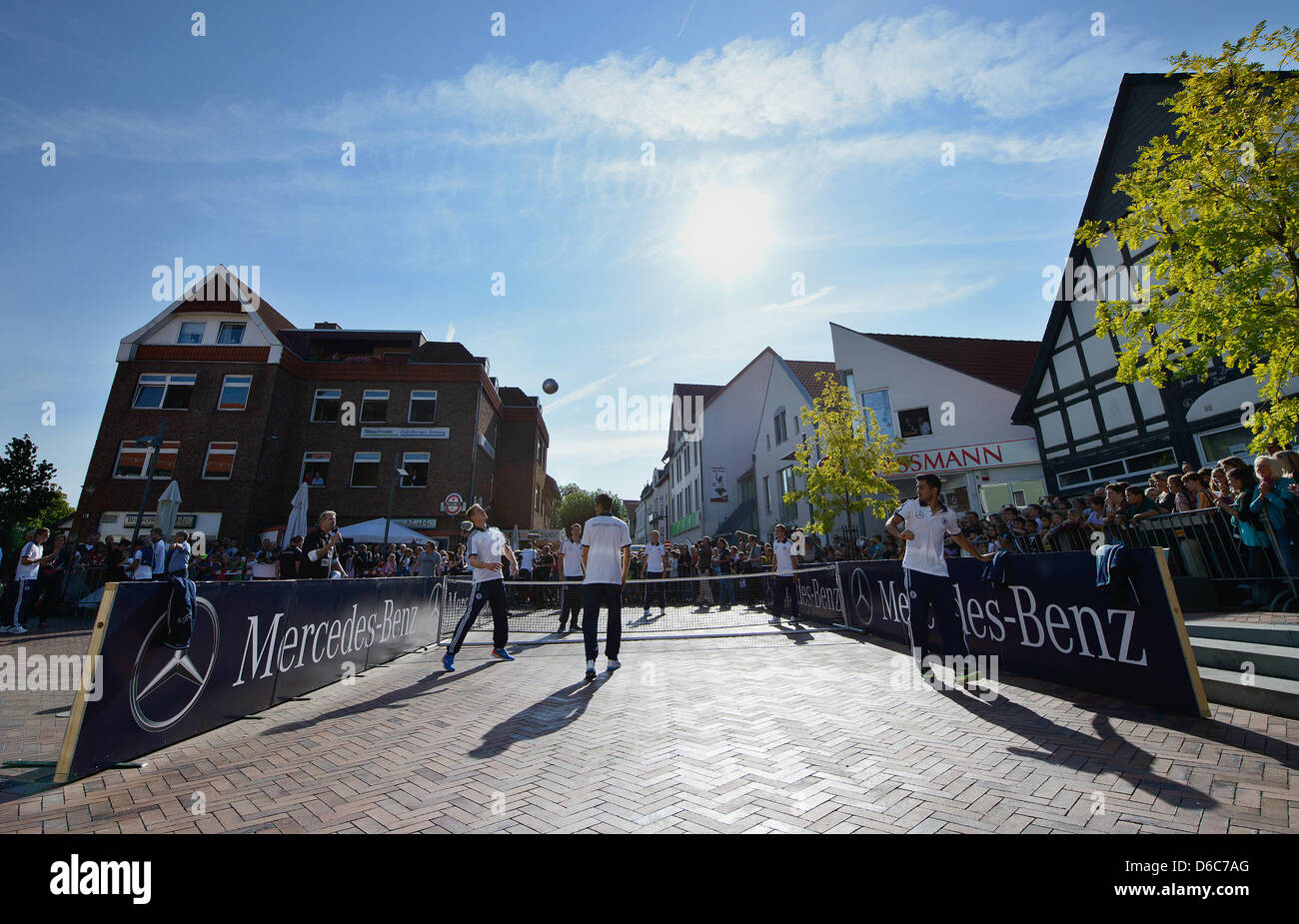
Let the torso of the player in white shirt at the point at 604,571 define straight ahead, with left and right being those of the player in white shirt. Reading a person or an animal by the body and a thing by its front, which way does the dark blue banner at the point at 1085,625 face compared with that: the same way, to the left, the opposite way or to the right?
to the left

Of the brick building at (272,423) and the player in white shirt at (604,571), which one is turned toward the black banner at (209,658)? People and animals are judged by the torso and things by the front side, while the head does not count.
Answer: the brick building

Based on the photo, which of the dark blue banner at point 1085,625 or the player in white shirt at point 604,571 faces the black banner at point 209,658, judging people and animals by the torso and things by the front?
the dark blue banner at point 1085,625

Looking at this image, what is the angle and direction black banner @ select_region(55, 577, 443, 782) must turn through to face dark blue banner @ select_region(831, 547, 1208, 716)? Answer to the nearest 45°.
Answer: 0° — it already faces it

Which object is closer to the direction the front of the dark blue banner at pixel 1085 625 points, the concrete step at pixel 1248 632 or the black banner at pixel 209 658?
the black banner

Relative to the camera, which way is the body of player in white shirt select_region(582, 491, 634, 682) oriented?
away from the camera

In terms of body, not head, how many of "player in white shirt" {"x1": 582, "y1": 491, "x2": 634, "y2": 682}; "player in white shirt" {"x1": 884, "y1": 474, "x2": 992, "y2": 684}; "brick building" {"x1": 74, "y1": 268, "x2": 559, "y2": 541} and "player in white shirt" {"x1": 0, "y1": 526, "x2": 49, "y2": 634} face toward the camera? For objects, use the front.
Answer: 2

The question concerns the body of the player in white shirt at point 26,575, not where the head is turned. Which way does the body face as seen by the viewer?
to the viewer's right

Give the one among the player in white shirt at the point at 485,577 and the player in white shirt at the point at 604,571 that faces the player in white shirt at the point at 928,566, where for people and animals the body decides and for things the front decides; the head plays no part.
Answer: the player in white shirt at the point at 485,577

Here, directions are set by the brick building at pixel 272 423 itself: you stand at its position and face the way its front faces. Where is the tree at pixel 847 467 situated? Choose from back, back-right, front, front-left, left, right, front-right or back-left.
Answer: front-left

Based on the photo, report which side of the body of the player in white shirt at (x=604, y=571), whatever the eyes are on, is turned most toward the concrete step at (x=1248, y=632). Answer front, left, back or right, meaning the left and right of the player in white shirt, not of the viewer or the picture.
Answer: right

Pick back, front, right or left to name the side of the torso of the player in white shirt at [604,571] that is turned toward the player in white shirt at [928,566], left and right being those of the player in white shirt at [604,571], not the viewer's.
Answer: right
